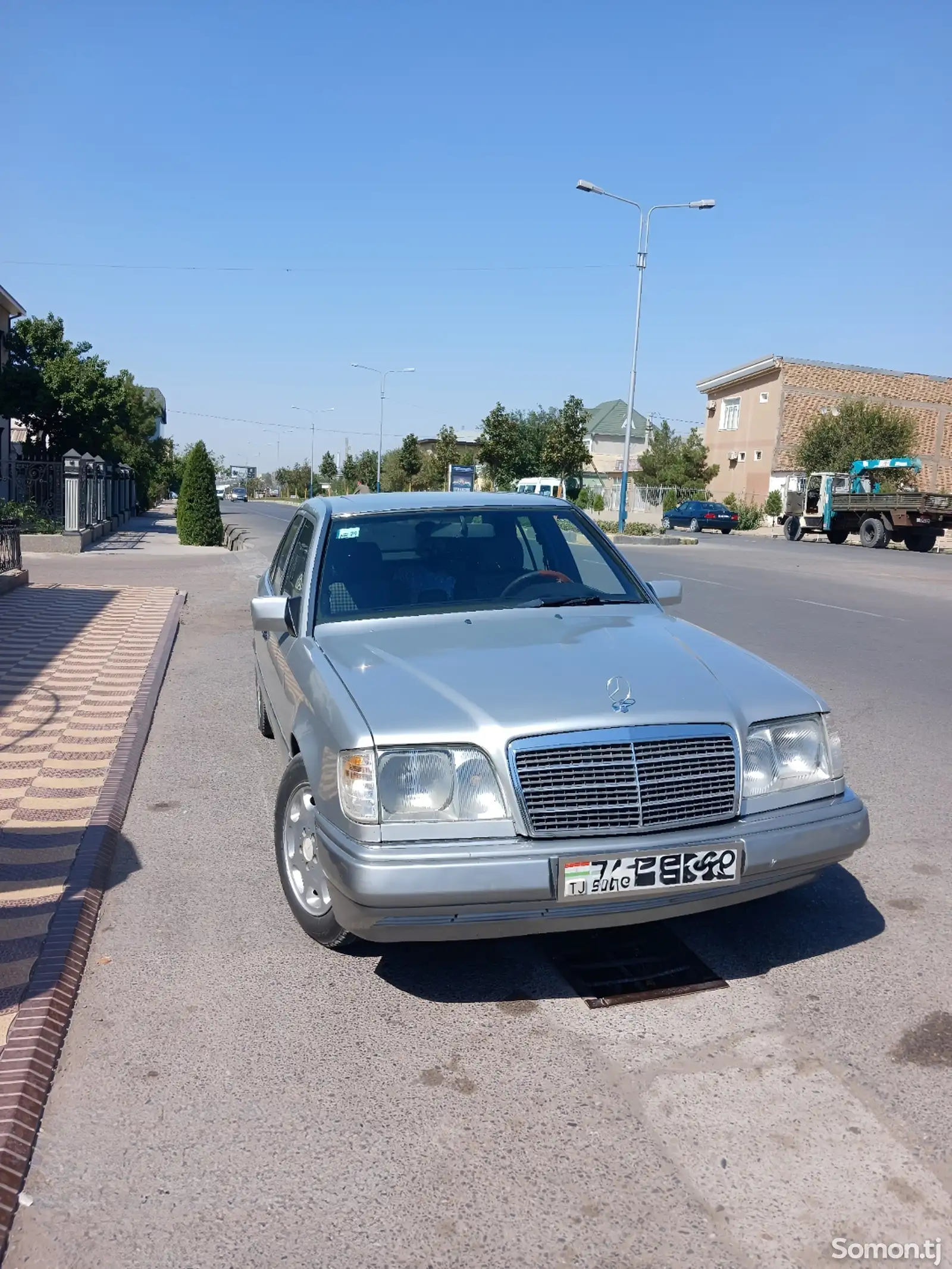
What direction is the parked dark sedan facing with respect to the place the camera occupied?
facing away from the viewer and to the left of the viewer

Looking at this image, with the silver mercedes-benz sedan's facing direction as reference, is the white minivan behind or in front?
behind

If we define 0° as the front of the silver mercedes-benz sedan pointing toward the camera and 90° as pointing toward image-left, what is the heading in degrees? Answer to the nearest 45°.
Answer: approximately 315°

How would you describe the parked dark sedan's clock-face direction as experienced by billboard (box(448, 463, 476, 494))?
The parked dark sedan is roughly at 9 o'clock from the billboard.

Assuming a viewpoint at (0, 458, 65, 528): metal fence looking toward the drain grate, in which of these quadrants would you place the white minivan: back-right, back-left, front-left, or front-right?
back-left

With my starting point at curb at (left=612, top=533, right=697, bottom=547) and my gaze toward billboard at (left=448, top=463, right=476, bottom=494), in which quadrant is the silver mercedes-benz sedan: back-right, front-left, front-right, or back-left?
back-left

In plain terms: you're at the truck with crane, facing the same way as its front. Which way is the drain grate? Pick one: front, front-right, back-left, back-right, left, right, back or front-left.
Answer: back-left

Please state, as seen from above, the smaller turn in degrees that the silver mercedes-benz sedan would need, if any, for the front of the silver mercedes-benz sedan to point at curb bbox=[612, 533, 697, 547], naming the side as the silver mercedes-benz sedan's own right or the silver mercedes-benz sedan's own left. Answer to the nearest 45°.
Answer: approximately 135° to the silver mercedes-benz sedan's own left

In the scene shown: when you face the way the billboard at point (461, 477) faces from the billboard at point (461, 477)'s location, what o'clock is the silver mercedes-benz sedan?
The silver mercedes-benz sedan is roughly at 12 o'clock from the billboard.

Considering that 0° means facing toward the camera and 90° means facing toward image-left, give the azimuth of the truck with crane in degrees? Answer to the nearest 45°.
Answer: approximately 135°
